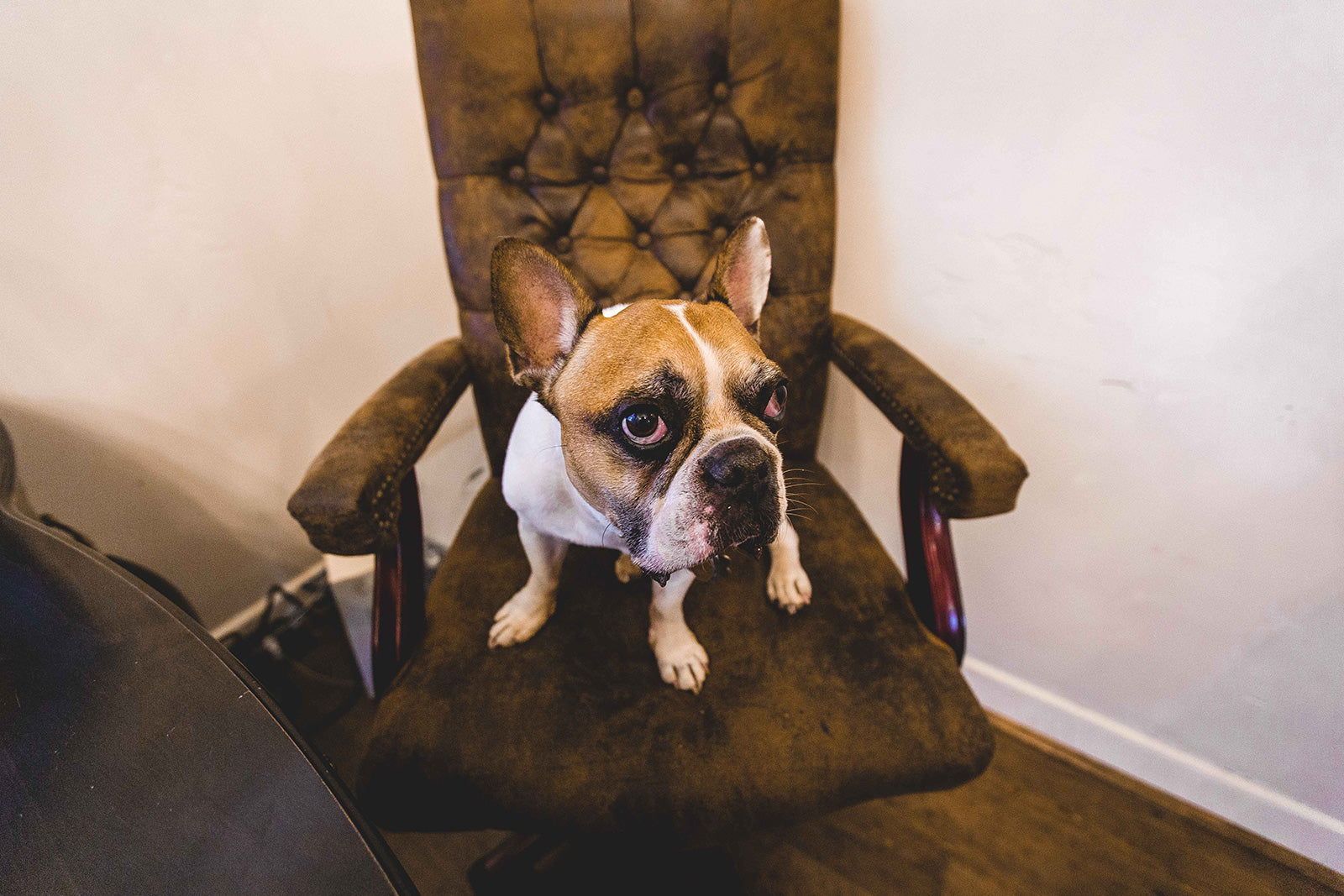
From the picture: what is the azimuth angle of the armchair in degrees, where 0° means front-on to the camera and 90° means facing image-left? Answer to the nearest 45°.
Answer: approximately 0°

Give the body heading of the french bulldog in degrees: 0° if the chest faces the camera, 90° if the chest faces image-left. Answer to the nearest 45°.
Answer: approximately 315°
